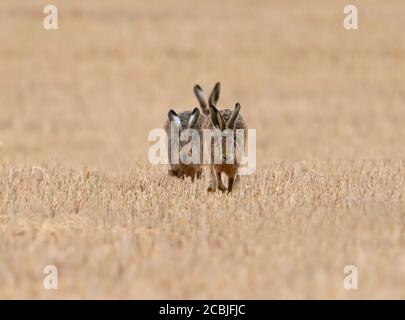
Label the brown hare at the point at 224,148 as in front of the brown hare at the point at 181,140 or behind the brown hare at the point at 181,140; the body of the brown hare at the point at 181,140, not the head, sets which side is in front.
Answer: in front

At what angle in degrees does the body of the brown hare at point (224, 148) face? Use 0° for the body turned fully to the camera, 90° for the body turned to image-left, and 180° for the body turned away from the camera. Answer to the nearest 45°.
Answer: approximately 0°

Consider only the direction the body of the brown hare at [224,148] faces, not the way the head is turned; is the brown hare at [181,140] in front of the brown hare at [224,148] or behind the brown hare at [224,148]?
behind

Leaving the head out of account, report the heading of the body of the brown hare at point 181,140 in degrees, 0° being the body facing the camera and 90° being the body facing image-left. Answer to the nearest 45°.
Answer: approximately 0°

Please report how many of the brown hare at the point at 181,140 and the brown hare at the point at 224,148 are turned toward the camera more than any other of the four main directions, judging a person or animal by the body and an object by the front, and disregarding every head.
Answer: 2
